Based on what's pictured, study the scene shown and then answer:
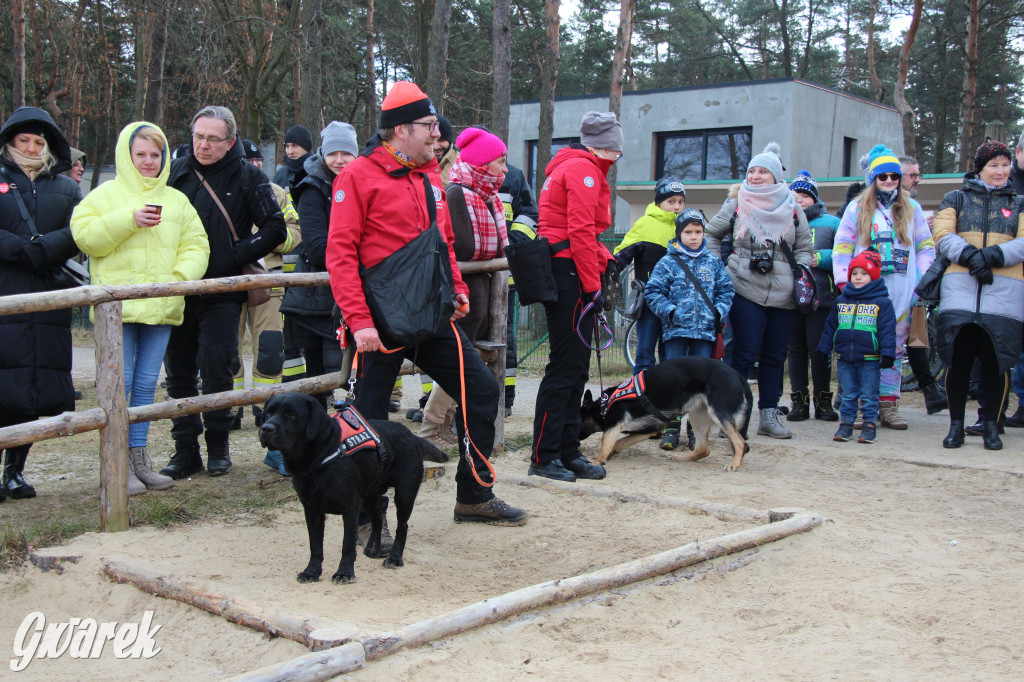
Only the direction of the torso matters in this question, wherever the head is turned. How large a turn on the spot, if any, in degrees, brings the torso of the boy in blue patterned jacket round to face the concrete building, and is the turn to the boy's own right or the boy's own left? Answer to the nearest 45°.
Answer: approximately 180°

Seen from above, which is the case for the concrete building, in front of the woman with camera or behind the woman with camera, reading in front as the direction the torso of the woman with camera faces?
behind

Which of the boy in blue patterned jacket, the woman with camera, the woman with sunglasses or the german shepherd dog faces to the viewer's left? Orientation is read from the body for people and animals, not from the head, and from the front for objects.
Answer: the german shepherd dog

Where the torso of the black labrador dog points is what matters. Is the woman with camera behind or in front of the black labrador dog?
behind

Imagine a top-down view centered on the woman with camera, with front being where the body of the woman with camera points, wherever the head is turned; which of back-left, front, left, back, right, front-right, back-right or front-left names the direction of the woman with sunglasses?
back-left

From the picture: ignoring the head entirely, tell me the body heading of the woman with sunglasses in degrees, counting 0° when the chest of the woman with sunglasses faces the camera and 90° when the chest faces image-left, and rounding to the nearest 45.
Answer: approximately 0°

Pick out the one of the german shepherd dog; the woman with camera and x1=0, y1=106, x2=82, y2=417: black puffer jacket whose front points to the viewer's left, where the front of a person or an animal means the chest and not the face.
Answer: the german shepherd dog

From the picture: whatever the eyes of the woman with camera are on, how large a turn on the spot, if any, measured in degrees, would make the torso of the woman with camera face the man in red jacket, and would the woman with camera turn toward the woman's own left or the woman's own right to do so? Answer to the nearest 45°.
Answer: approximately 45° to the woman's own right

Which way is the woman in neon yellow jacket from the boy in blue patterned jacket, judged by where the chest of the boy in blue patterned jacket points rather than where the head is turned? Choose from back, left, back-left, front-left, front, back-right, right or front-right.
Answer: front-right

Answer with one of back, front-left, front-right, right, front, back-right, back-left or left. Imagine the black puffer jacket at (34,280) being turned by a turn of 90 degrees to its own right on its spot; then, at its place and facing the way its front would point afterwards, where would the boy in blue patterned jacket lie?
back

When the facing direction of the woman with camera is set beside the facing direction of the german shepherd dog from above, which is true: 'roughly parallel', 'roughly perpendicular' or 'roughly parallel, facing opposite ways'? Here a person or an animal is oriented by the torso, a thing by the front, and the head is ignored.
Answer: roughly perpendicular

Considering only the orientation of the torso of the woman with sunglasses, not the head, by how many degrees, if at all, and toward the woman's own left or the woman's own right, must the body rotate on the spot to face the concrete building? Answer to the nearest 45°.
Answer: approximately 180°

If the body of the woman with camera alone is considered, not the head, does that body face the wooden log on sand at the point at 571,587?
yes

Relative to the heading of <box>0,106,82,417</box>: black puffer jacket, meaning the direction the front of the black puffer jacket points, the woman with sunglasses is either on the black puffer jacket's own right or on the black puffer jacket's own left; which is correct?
on the black puffer jacket's own left

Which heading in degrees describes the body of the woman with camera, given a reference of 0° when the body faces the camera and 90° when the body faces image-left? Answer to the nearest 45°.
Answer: approximately 0°

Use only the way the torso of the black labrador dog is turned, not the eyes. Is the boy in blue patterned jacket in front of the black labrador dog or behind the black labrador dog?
behind
